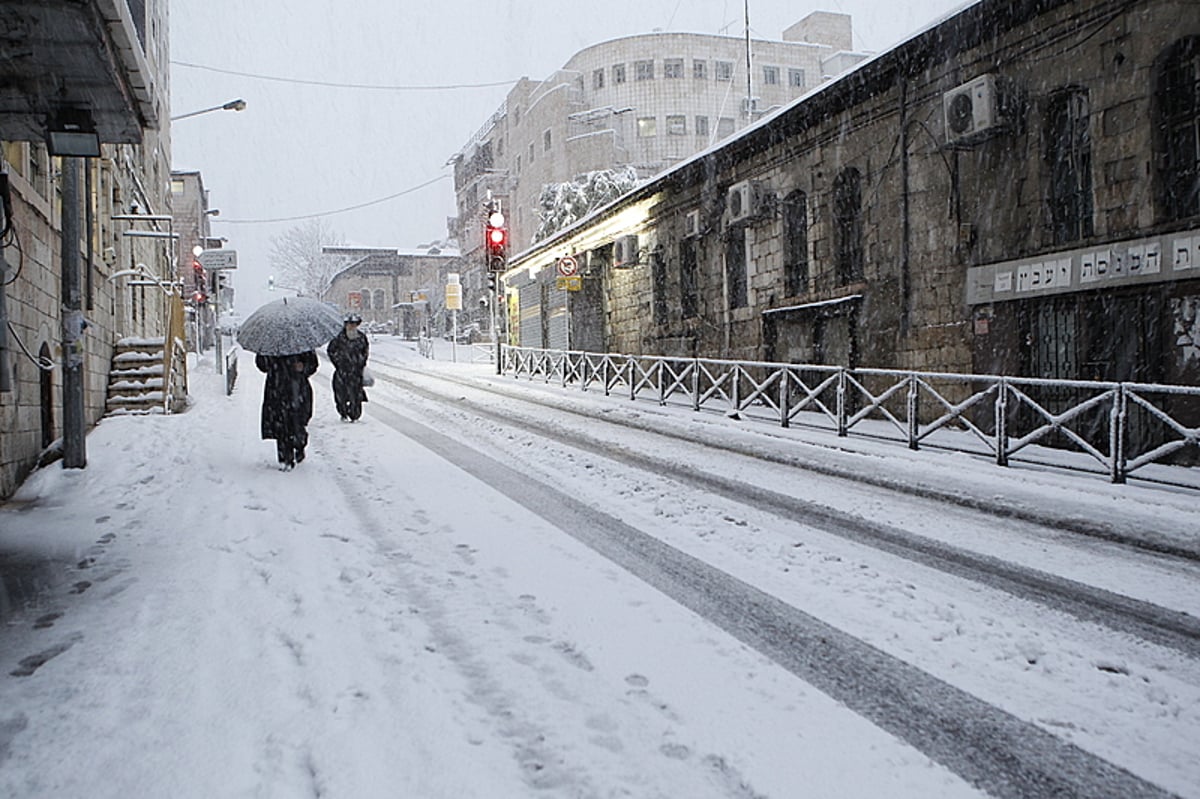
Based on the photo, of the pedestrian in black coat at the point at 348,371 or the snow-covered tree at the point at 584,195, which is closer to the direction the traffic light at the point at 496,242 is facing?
the pedestrian in black coat

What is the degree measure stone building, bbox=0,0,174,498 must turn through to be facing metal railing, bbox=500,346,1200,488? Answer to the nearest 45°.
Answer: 0° — it already faces it

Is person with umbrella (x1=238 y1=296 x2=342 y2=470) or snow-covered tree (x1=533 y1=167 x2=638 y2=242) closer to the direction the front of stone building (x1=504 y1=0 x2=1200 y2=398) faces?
the person with umbrella

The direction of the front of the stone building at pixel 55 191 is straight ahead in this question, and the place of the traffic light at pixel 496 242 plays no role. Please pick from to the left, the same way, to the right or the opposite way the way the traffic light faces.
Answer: to the right

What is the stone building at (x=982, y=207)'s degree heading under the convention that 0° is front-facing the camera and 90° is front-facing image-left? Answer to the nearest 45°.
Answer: approximately 45°

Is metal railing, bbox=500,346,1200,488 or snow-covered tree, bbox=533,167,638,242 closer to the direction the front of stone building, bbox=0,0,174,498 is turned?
the metal railing

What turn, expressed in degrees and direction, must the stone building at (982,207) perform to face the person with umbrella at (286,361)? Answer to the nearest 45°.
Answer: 0° — it already faces them

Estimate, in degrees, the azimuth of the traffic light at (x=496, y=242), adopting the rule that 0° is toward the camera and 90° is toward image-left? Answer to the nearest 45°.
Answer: approximately 0°

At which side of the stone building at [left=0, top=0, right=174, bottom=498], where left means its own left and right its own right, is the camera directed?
right

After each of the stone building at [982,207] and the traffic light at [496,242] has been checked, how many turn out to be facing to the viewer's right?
0

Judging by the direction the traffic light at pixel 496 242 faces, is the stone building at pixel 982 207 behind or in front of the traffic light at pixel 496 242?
in front
